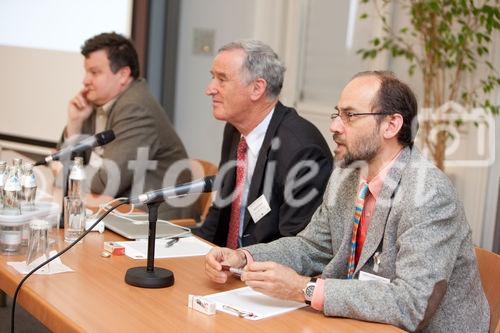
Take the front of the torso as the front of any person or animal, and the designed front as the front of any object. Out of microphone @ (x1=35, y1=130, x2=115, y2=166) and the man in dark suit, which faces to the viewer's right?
the microphone

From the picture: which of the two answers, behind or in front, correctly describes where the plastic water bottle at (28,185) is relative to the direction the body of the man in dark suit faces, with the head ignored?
in front

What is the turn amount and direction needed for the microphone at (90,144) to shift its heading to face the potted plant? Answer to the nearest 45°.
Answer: approximately 45° to its left

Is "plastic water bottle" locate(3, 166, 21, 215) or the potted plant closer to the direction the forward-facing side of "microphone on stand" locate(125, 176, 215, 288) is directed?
the potted plant

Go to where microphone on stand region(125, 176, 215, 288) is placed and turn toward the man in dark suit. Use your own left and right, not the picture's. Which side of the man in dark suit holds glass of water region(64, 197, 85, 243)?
left

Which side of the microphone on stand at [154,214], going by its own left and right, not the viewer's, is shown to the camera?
right

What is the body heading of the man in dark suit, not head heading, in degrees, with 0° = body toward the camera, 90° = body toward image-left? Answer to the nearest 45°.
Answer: approximately 45°

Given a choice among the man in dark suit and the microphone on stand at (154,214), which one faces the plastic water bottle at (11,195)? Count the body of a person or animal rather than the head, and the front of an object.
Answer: the man in dark suit

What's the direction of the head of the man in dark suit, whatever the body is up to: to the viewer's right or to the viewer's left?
to the viewer's left

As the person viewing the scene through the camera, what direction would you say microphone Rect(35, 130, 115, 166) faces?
facing to the right of the viewer

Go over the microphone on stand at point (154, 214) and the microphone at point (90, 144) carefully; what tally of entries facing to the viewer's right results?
2

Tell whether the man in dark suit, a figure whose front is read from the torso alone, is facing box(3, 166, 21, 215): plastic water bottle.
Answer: yes
